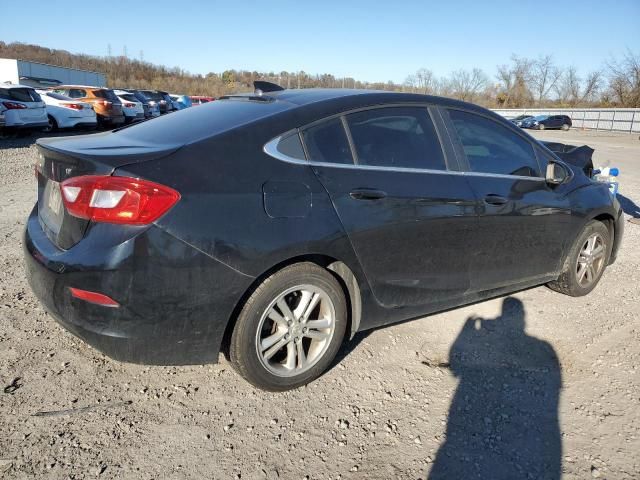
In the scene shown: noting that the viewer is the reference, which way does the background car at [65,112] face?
facing away from the viewer and to the left of the viewer

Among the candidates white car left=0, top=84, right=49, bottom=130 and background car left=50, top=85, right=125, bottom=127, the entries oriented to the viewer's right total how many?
0

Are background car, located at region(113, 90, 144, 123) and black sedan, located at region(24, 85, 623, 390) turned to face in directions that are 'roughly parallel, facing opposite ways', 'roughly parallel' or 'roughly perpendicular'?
roughly perpendicular

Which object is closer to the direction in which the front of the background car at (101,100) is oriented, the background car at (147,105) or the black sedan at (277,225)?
the background car

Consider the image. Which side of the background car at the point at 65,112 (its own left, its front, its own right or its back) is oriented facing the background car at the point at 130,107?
right

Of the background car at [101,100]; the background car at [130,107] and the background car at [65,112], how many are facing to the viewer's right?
0

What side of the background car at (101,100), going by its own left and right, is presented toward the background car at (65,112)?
left

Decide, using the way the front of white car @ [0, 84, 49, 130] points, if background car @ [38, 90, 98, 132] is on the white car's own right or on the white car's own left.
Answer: on the white car's own right

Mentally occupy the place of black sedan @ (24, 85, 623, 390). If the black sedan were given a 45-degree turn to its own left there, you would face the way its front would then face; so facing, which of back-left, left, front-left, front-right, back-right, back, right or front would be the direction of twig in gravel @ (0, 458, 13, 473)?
back-left

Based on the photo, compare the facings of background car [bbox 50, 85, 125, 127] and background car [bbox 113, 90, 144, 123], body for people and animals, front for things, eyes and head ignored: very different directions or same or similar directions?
same or similar directions

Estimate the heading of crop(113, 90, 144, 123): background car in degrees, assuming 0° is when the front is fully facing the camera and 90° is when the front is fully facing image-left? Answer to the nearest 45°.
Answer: approximately 135°

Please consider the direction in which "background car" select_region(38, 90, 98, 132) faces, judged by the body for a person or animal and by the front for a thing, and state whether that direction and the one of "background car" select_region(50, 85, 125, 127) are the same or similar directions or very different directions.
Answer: same or similar directions

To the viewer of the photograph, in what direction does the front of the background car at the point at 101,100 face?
facing away from the viewer and to the left of the viewer
